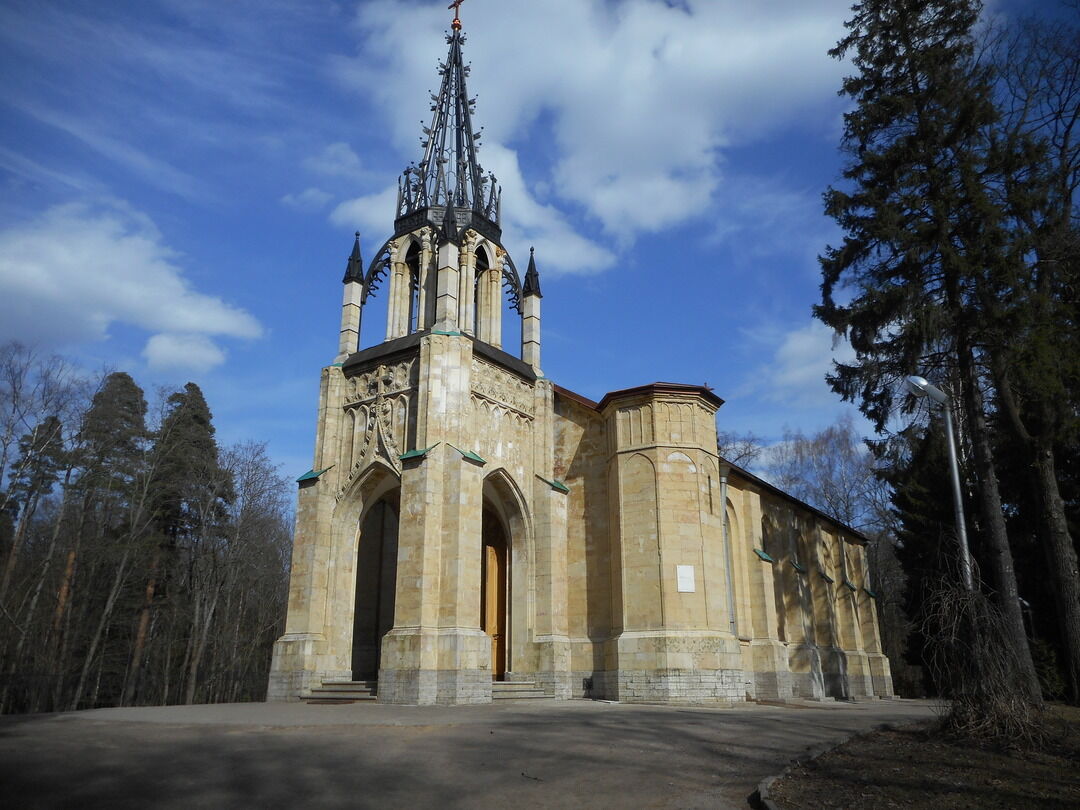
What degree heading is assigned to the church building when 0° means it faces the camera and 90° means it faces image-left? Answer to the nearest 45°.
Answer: approximately 45°

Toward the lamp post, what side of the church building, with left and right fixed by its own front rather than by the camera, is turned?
left
